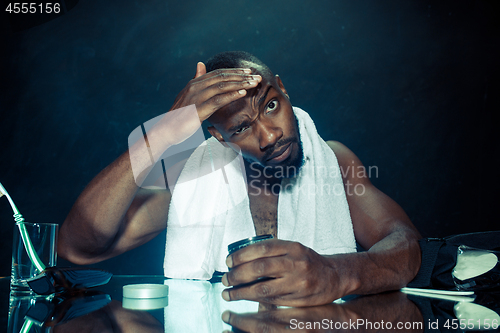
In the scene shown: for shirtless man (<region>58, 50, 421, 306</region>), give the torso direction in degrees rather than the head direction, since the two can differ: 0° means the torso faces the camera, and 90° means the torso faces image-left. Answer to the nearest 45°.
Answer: approximately 0°
